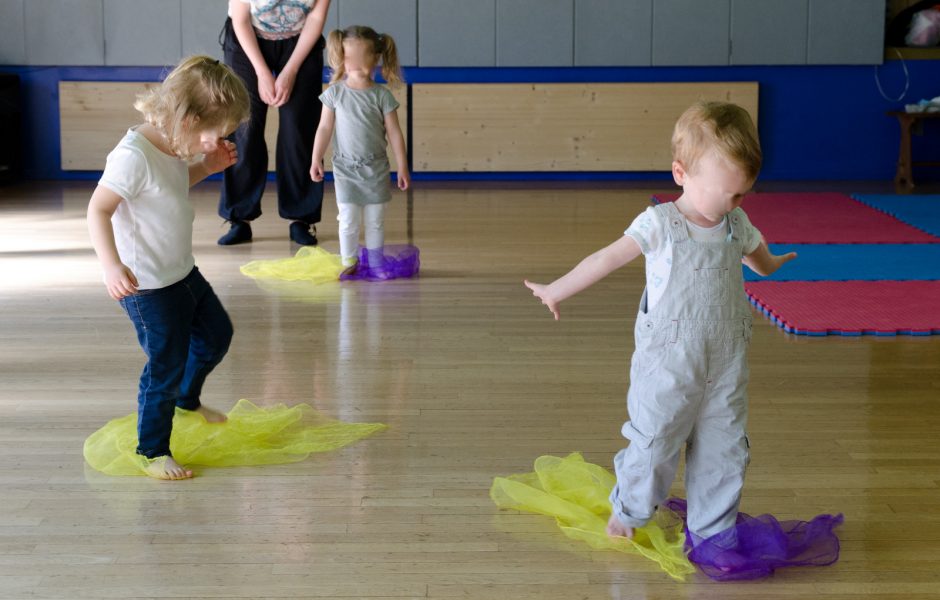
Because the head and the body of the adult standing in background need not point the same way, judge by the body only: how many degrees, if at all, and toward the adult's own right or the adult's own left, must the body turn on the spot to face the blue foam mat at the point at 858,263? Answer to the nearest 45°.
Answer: approximately 90° to the adult's own left

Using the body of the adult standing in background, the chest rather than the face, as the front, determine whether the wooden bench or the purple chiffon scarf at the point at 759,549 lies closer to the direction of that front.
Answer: the purple chiffon scarf

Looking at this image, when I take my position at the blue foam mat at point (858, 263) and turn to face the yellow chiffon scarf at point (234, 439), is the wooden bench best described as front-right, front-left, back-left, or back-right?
back-right

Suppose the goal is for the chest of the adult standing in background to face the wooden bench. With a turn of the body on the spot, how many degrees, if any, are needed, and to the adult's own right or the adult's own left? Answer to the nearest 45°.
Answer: approximately 135° to the adult's own left

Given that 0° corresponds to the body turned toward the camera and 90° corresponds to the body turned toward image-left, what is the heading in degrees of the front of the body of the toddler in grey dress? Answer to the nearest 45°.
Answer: approximately 0°

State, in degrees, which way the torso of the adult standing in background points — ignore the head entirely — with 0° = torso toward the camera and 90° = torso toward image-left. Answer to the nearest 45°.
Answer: approximately 0°

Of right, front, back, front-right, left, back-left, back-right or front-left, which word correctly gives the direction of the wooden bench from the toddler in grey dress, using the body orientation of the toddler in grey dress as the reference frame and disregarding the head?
back-left

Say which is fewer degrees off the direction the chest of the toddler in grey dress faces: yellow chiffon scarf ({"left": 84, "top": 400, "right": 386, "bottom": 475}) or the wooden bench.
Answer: the yellow chiffon scarf

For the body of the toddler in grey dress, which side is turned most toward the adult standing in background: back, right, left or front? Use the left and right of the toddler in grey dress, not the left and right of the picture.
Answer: back

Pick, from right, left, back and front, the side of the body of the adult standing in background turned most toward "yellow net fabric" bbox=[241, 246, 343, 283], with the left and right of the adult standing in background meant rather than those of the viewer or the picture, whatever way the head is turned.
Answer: front

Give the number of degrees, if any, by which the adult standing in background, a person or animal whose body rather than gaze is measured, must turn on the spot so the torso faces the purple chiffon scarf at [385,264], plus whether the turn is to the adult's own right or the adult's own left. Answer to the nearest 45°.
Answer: approximately 45° to the adult's own left

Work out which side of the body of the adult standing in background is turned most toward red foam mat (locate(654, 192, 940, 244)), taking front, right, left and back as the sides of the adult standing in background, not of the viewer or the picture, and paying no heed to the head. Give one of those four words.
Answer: left

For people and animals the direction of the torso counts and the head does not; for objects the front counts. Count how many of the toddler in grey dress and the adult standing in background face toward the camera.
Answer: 2
